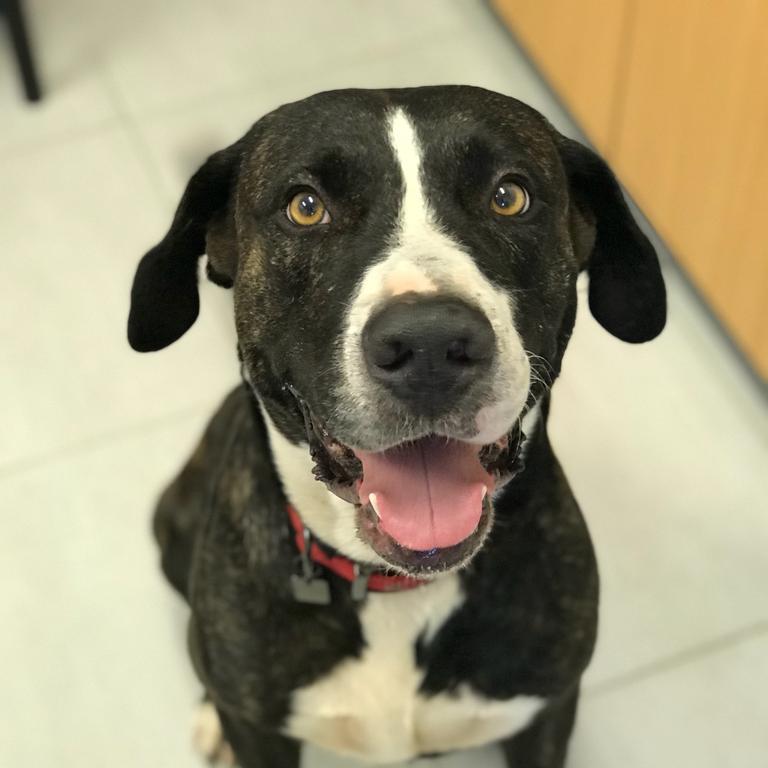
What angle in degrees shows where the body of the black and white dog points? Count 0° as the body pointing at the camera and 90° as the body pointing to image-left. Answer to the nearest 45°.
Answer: approximately 0°

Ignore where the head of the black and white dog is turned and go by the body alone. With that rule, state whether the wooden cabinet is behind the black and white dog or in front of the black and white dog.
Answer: behind
